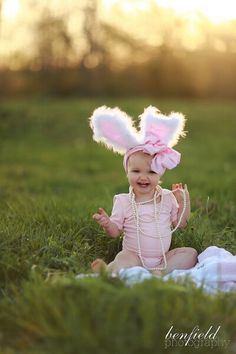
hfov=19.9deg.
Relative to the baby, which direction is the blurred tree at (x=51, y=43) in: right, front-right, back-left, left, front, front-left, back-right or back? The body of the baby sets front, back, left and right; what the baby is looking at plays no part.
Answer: back

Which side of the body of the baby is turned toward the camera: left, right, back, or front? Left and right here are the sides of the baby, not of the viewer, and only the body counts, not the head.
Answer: front

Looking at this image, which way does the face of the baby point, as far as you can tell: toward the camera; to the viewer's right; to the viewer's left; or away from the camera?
toward the camera
